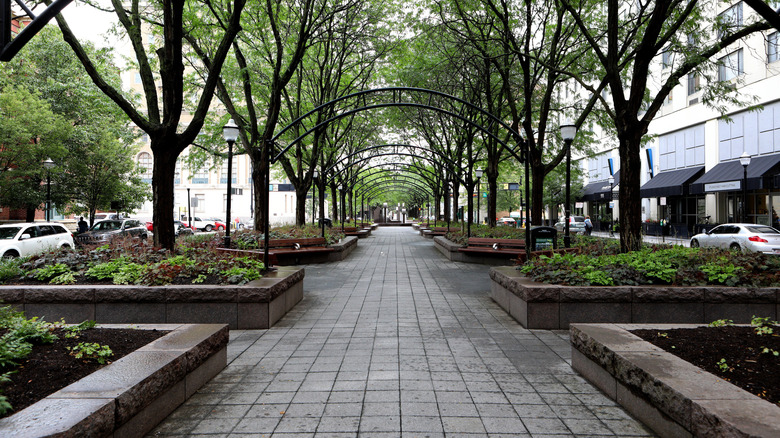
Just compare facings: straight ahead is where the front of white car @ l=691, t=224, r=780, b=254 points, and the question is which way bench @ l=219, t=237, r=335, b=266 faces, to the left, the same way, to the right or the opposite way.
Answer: the opposite way

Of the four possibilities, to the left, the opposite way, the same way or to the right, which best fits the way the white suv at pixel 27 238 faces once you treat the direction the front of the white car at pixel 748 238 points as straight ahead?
the opposite way

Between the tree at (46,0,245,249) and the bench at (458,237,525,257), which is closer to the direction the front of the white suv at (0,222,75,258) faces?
the tree

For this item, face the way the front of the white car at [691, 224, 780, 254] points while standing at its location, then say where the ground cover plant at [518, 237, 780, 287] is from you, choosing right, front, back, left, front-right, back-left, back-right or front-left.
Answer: back-left

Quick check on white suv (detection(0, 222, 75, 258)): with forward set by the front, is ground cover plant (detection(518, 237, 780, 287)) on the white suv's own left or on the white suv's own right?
on the white suv's own left
